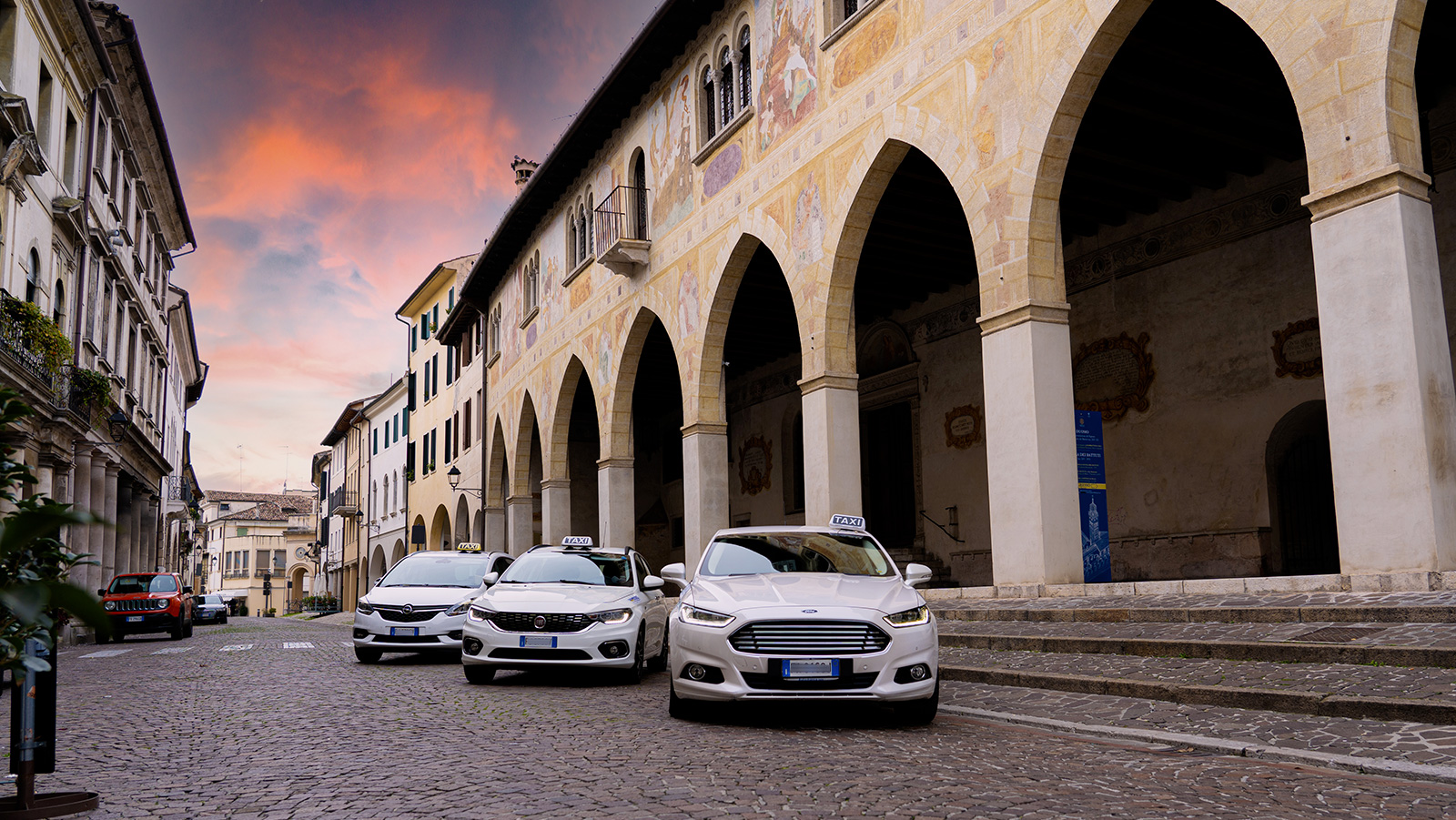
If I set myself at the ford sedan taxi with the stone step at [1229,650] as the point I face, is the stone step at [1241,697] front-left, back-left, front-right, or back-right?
front-right

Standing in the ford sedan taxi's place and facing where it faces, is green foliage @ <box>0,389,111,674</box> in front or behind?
in front

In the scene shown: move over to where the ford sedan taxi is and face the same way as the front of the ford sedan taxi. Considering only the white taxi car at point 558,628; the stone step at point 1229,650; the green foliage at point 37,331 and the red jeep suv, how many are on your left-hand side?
1

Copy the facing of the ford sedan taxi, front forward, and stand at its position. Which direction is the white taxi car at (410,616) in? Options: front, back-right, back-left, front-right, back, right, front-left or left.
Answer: back-right

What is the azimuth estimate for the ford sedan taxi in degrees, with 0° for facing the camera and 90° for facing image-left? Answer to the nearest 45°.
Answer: approximately 0°

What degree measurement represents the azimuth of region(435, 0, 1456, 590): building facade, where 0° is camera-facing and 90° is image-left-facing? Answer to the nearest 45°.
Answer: approximately 45°

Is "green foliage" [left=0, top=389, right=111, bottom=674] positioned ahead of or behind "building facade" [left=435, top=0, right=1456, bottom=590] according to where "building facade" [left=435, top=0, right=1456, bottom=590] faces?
ahead

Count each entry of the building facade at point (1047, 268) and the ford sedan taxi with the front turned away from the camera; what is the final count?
0

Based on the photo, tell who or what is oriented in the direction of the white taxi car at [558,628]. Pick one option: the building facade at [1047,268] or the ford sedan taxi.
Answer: the building facade

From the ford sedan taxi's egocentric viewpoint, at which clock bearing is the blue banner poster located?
The blue banner poster is roughly at 7 o'clock from the ford sedan taxi.

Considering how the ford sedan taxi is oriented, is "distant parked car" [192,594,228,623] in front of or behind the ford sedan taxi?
behind

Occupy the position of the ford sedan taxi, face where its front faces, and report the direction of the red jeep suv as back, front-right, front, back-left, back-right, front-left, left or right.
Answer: back-right
